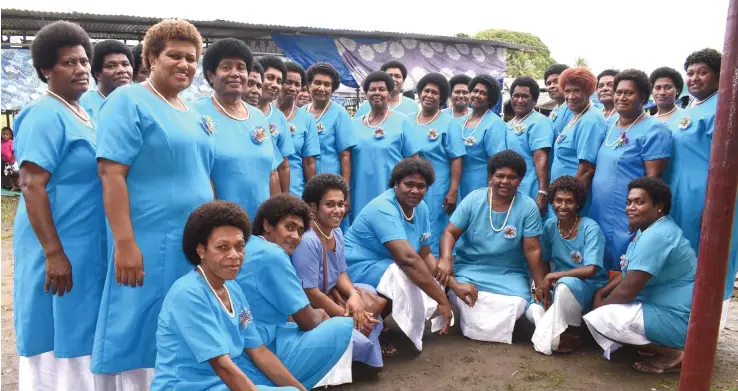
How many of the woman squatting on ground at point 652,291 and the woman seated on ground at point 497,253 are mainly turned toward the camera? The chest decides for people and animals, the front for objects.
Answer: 1

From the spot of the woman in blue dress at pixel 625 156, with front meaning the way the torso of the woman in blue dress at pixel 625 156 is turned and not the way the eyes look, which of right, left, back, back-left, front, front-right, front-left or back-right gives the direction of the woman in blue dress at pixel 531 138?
right

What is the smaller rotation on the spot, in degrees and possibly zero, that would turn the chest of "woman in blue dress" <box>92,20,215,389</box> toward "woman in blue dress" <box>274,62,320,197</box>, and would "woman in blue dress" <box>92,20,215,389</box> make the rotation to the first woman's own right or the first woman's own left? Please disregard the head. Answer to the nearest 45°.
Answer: approximately 90° to the first woman's own left

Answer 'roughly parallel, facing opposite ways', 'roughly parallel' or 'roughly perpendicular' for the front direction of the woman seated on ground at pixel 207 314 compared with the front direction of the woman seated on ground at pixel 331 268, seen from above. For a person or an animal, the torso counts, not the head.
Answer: roughly parallel

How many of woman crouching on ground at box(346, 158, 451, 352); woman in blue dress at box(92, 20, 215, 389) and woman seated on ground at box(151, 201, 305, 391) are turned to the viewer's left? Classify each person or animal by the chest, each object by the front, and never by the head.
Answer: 0

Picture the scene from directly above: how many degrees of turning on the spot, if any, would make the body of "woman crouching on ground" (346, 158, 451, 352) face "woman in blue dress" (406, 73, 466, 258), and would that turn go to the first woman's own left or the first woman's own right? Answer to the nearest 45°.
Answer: approximately 135° to the first woman's own left

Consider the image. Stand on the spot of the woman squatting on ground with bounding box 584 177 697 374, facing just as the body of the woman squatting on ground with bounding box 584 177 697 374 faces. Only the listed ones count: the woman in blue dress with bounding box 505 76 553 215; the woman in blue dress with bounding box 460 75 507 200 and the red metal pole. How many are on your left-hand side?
1

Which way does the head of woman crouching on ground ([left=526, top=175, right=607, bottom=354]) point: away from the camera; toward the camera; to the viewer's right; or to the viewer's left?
toward the camera

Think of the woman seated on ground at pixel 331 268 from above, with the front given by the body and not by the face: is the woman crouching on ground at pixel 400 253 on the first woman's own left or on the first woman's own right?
on the first woman's own left

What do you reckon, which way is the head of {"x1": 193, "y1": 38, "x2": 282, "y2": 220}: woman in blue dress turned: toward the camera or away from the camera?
toward the camera

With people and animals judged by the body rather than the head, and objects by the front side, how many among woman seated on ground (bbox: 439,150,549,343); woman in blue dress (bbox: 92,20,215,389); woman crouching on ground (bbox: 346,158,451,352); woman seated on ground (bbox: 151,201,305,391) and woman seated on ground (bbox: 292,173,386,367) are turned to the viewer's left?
0

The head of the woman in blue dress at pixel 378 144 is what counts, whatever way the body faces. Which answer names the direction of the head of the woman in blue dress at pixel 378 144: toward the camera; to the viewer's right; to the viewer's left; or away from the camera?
toward the camera

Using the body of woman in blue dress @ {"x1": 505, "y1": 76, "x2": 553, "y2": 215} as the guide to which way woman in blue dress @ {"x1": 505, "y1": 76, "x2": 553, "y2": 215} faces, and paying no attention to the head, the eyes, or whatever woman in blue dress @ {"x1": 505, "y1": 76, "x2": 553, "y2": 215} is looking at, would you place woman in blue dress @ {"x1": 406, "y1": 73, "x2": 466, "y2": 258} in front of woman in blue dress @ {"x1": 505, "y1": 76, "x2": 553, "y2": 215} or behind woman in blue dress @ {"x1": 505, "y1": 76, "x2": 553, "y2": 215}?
in front

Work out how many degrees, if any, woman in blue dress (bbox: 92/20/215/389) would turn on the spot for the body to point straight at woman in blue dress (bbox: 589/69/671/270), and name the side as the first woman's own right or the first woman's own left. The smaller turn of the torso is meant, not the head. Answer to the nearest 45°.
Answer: approximately 45° to the first woman's own left

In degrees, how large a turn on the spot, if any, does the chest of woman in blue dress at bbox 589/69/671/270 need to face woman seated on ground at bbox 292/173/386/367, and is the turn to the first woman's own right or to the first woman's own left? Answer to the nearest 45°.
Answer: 0° — they already face them
